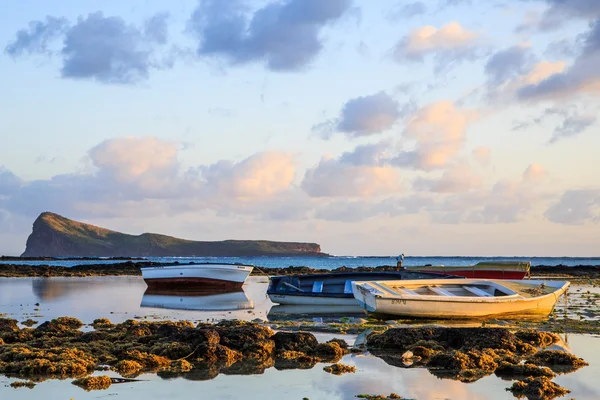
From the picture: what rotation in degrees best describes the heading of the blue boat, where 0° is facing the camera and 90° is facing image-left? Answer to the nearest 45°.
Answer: approximately 270°

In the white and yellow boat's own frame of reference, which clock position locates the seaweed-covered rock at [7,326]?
The seaweed-covered rock is roughly at 5 o'clock from the white and yellow boat.

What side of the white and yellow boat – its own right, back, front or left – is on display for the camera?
right

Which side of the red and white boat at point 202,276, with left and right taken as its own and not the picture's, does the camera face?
right

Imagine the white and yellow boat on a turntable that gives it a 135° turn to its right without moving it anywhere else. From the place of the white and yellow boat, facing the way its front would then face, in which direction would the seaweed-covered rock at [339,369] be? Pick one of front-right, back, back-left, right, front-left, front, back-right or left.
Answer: front-left

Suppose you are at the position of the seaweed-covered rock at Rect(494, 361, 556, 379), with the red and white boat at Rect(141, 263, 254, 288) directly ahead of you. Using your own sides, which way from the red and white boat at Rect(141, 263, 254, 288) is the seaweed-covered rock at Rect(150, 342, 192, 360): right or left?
left

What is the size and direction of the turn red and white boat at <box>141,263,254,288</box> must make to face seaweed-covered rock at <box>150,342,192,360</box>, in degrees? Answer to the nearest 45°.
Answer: approximately 90° to its right
